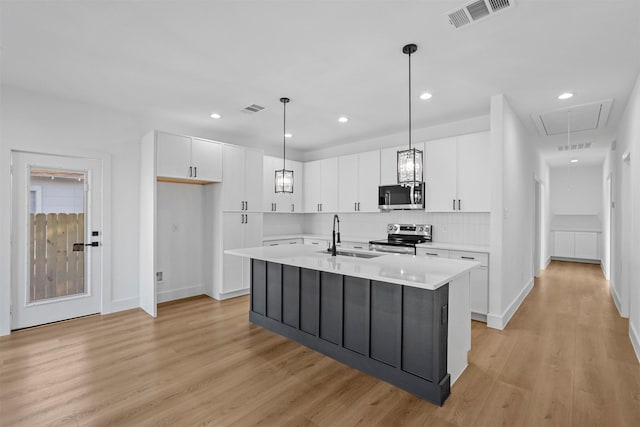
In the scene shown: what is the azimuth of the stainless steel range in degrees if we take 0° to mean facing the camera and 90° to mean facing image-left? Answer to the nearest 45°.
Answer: approximately 45°

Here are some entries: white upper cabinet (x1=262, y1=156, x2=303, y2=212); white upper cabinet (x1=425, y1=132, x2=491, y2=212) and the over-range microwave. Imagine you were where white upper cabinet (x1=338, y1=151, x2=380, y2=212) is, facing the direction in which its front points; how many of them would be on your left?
2

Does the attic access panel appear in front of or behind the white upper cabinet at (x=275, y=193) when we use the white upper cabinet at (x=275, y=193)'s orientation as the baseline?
in front

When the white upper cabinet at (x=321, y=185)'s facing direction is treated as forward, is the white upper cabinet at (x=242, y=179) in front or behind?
in front

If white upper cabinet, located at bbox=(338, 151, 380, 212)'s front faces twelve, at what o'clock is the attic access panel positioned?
The attic access panel is roughly at 8 o'clock from the white upper cabinet.

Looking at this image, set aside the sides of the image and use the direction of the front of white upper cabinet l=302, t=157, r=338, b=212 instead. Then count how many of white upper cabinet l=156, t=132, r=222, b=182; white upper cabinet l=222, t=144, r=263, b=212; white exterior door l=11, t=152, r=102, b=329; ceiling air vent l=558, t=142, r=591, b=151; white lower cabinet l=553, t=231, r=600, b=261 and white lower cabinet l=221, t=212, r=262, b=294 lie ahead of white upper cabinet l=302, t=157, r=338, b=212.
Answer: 4

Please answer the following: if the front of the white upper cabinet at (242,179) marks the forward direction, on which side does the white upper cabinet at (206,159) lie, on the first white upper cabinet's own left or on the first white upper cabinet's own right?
on the first white upper cabinet's own right

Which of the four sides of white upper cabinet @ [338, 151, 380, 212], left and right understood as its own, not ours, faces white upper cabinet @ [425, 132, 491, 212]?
left

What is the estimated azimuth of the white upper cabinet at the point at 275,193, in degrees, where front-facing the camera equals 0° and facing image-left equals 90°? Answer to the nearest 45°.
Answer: approximately 315°

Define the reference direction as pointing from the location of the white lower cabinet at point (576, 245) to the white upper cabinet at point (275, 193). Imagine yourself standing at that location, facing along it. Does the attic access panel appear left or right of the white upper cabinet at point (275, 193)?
left
